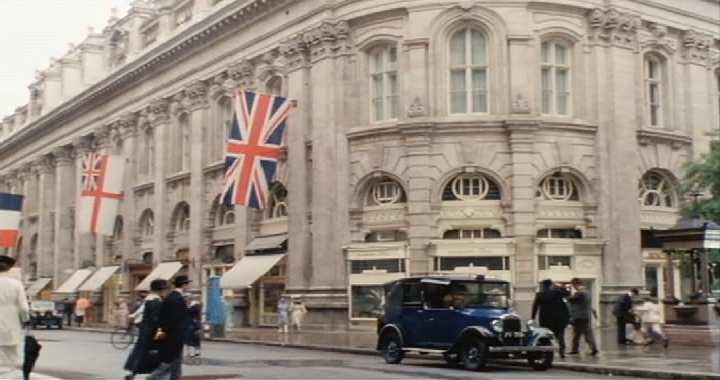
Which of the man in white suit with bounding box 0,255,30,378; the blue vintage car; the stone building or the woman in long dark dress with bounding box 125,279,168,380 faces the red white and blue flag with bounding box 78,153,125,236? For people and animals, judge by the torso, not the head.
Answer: the man in white suit

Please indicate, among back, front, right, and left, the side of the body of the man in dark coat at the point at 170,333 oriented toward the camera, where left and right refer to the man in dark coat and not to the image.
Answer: right

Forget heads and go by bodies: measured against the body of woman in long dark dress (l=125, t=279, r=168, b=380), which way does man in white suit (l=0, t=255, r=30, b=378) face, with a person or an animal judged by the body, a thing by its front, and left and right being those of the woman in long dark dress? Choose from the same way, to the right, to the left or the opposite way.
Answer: to the left

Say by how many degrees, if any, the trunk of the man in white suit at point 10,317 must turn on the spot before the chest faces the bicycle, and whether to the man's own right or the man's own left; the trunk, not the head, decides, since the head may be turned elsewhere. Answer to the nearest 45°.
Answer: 0° — they already face it
